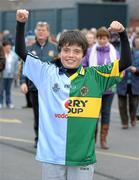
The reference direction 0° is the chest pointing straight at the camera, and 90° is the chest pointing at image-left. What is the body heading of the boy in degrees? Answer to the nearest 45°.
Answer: approximately 0°
